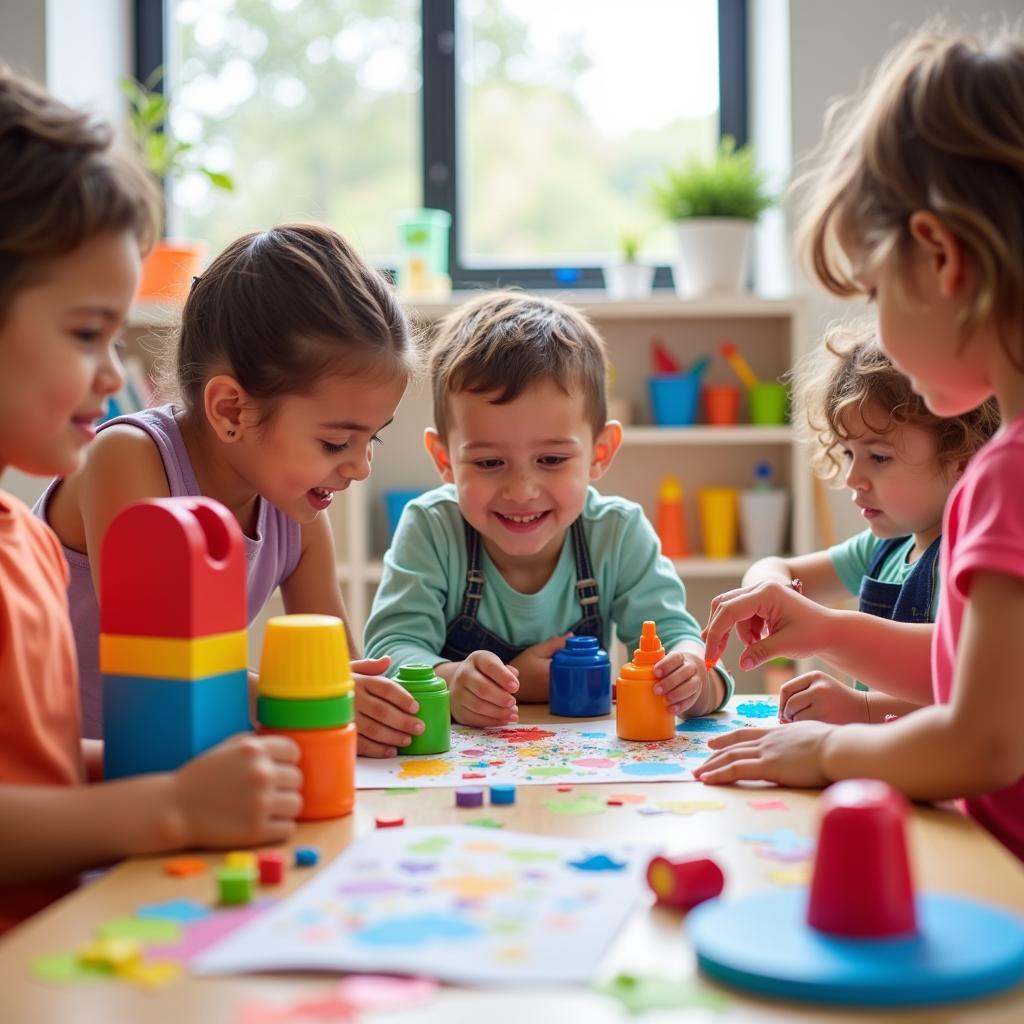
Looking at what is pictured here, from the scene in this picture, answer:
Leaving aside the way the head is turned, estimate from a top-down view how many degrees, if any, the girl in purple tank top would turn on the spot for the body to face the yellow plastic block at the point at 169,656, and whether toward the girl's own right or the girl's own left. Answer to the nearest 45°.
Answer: approximately 45° to the girl's own right

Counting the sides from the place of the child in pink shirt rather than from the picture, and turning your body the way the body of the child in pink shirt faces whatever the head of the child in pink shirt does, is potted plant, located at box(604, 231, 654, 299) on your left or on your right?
on your right

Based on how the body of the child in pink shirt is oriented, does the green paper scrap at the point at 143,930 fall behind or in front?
in front

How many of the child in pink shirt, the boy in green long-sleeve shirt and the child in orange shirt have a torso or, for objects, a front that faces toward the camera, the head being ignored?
1

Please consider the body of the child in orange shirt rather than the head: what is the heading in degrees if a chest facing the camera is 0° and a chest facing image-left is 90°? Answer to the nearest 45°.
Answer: approximately 270°

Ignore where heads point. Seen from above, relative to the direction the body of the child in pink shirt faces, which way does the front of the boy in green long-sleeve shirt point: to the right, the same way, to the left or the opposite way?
to the left

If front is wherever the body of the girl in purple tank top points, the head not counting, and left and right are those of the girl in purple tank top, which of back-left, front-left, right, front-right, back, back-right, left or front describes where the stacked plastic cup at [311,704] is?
front-right

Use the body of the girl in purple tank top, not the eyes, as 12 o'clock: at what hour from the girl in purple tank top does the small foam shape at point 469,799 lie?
The small foam shape is roughly at 1 o'clock from the girl in purple tank top.

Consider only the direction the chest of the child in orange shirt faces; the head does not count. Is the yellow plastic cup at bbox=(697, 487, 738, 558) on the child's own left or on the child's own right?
on the child's own left

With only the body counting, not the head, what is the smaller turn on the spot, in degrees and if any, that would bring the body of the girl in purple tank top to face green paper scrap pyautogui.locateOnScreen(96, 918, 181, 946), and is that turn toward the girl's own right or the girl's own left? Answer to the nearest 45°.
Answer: approximately 45° to the girl's own right

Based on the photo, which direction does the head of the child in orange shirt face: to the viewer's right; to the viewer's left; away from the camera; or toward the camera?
to the viewer's right

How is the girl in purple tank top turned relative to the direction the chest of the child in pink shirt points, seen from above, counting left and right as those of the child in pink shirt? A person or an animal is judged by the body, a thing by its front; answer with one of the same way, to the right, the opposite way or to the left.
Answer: the opposite way

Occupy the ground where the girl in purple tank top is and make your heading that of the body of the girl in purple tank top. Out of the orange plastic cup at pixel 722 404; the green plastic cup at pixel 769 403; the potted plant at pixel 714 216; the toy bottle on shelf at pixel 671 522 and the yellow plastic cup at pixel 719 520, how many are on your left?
5

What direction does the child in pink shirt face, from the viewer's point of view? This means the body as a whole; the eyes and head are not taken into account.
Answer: to the viewer's left

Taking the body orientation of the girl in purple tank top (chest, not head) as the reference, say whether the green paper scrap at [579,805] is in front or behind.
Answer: in front

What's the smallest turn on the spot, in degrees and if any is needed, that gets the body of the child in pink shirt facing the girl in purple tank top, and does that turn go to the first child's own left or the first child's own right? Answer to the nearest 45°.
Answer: approximately 45° to the first child's own right
